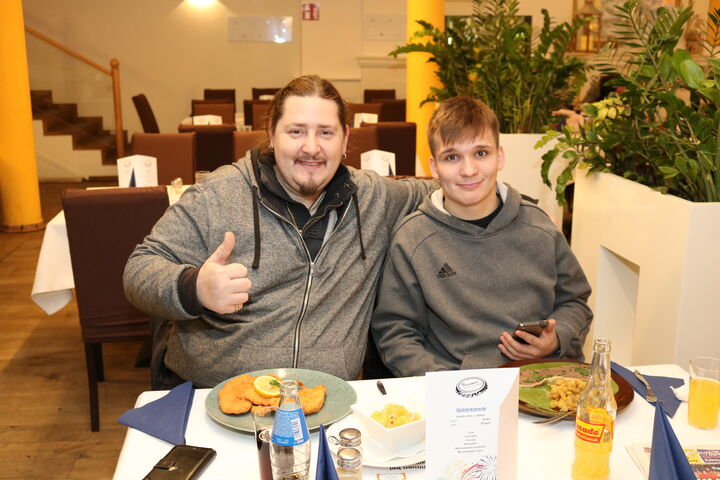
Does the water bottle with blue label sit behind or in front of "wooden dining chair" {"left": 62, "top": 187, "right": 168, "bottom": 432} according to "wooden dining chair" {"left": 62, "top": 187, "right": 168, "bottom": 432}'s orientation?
behind

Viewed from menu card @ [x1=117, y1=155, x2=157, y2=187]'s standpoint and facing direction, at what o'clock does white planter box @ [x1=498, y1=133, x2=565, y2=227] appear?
The white planter box is roughly at 9 o'clock from the menu card.

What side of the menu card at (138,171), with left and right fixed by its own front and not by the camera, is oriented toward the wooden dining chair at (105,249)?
front

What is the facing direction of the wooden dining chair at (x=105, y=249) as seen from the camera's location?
facing away from the viewer

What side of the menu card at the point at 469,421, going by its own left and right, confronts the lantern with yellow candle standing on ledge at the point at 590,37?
back

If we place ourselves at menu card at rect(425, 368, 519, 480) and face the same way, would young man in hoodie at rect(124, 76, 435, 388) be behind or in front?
behind

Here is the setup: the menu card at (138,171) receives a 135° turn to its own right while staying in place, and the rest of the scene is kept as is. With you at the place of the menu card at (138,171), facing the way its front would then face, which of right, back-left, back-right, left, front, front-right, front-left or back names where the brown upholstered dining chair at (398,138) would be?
right

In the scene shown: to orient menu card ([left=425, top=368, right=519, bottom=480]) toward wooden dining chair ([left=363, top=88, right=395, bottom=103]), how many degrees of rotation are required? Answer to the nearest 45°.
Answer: approximately 180°
